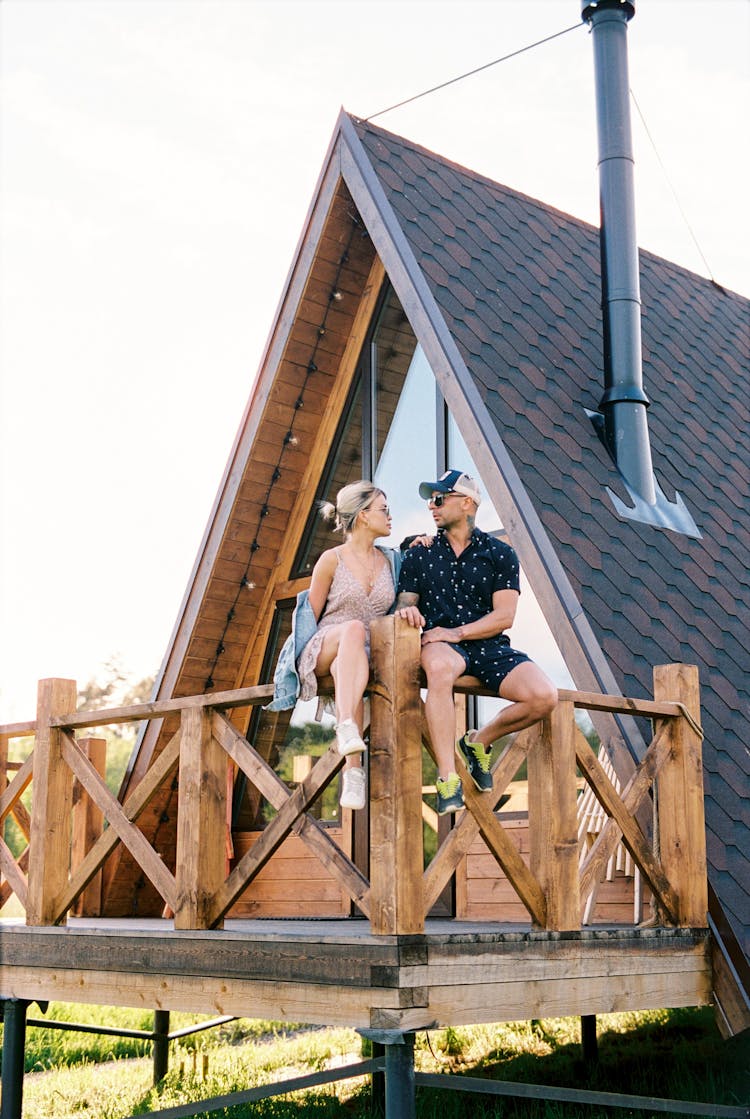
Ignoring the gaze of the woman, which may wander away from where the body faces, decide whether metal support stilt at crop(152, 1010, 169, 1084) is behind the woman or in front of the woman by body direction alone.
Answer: behind

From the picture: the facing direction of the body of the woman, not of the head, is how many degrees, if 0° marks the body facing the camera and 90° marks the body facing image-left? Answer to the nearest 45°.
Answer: approximately 315°

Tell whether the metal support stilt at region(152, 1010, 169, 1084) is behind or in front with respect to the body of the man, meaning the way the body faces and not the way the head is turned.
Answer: behind

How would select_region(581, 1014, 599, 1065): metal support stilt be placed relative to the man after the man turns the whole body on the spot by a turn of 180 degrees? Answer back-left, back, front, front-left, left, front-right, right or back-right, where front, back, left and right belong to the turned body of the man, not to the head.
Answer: front

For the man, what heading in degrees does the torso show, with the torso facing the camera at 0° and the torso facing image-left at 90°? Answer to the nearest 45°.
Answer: approximately 0°

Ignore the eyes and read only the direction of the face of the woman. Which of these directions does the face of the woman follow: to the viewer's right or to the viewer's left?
to the viewer's right
